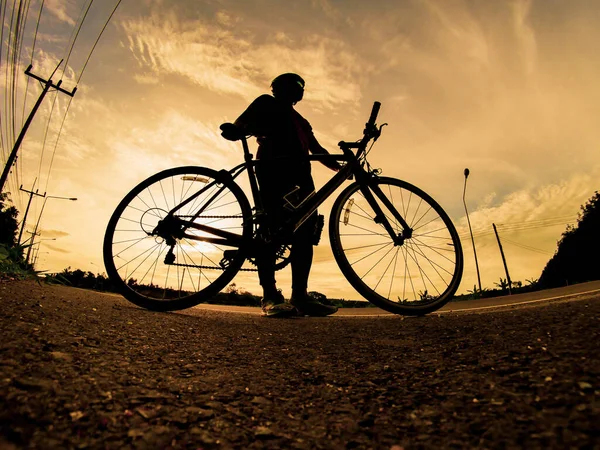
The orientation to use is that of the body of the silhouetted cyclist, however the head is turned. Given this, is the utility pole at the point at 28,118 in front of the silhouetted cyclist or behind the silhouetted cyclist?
behind

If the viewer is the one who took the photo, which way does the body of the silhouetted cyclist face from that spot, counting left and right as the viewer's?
facing the viewer and to the right of the viewer

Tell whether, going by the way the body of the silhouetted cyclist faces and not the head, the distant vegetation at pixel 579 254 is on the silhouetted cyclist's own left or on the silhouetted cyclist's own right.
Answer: on the silhouetted cyclist's own left
